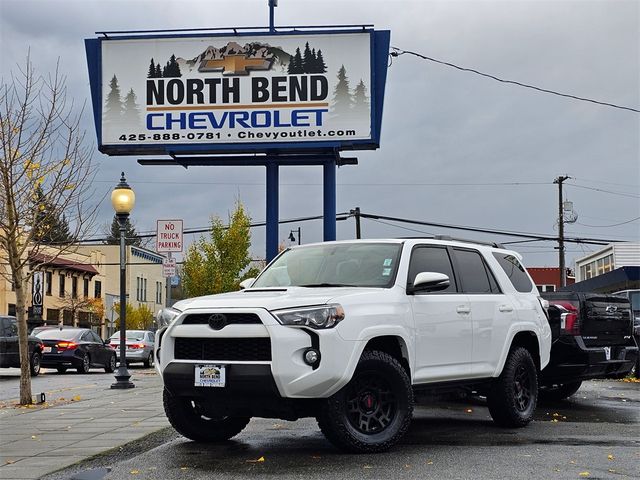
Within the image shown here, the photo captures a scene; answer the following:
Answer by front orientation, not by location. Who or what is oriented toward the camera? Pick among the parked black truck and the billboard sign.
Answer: the billboard sign

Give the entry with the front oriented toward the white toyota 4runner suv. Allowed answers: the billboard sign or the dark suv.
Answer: the billboard sign

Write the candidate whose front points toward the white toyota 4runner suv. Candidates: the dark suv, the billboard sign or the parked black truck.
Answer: the billboard sign

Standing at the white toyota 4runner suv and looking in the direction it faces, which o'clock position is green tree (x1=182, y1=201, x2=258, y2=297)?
The green tree is roughly at 4 o'clock from the white toyota 4runner suv.

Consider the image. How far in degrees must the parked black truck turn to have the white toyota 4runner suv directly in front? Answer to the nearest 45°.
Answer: approximately 90° to its left

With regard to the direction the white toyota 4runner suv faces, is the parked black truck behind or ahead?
behind

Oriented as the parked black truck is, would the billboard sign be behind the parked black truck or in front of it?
in front

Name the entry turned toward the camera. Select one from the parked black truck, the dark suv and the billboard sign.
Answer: the billboard sign

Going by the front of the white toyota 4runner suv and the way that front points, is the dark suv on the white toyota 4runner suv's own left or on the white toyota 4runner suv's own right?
on the white toyota 4runner suv's own right

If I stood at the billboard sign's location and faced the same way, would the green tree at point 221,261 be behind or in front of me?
behind

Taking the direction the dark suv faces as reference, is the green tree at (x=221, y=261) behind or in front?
in front

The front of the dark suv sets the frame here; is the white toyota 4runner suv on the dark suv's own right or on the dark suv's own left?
on the dark suv's own right

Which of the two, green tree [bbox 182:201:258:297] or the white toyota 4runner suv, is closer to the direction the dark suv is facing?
the green tree

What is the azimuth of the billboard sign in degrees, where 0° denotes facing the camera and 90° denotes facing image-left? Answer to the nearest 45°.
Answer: approximately 0°

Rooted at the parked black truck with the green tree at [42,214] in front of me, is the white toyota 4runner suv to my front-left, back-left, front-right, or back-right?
front-left

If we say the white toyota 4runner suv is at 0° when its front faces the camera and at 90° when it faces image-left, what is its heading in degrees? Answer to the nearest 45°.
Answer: approximately 45°
